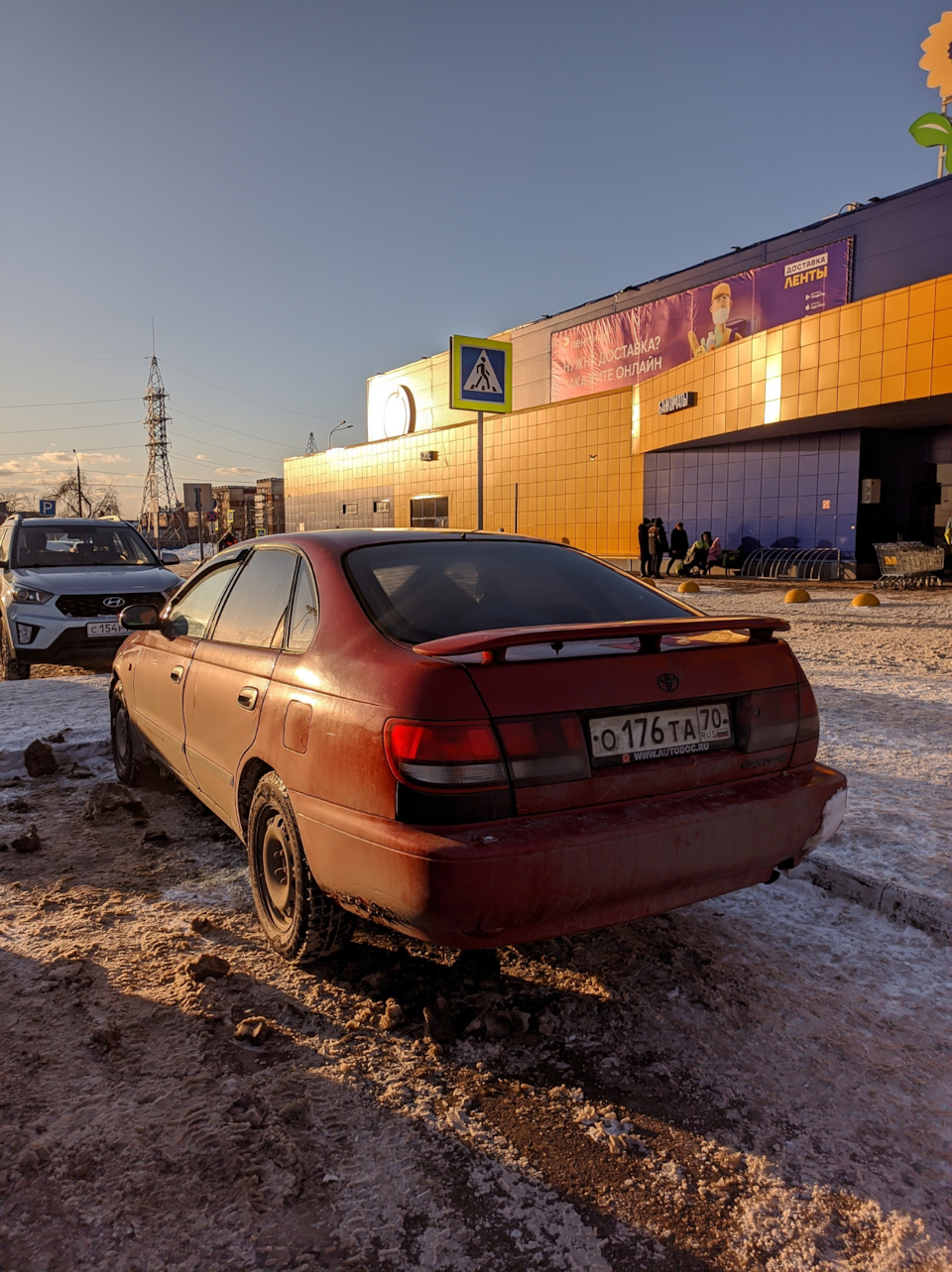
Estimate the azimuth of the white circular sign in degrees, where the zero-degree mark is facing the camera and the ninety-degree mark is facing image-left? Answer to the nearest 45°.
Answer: approximately 45°

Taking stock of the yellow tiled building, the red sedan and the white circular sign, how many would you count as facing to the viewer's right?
0

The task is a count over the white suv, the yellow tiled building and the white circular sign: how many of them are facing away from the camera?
0

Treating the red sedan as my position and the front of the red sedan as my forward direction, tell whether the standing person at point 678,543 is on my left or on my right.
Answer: on my right

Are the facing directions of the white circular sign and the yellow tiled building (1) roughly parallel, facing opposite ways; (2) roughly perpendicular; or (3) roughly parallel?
roughly parallel

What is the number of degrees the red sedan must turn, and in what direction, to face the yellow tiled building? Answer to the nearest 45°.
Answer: approximately 45° to its right

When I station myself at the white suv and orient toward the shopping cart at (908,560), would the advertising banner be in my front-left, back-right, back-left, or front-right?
front-left

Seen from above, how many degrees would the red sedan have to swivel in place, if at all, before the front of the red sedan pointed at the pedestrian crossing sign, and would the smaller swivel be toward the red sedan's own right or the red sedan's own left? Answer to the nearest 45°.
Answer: approximately 45° to the red sedan's own right

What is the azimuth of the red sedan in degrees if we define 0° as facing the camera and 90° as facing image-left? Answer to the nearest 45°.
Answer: approximately 135°

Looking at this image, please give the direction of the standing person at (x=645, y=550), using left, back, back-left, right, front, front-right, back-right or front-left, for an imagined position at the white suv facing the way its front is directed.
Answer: left

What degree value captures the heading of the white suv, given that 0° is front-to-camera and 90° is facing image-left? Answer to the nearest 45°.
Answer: approximately 315°

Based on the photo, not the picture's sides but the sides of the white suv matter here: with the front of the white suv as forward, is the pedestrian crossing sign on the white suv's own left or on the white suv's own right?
on the white suv's own left

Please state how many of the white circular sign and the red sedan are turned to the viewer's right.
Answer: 0
